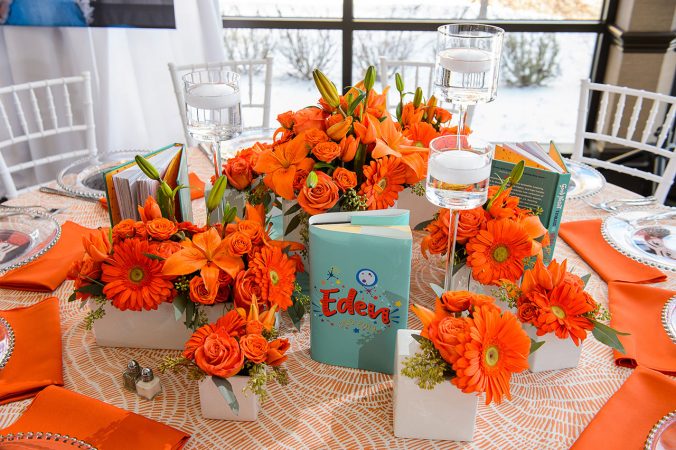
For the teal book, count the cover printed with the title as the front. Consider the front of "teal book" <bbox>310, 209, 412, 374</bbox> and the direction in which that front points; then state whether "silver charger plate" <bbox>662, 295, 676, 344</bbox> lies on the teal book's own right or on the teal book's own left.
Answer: on the teal book's own left

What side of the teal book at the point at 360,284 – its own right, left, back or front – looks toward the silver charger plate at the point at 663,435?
left

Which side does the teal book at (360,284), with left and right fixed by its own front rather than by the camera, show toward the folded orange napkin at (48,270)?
right

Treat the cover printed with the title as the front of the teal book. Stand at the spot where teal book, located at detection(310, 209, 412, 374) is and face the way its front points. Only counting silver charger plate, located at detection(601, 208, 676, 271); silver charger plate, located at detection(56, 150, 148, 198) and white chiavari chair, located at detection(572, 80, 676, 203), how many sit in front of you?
0

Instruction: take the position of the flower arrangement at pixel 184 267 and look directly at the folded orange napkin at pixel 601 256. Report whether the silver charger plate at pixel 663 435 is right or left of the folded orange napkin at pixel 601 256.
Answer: right

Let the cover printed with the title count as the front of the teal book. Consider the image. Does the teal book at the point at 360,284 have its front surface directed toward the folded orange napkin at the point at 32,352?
no

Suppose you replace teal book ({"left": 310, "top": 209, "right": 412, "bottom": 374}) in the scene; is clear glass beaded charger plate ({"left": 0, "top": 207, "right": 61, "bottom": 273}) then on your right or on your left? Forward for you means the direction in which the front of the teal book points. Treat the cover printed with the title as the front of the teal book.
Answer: on your right

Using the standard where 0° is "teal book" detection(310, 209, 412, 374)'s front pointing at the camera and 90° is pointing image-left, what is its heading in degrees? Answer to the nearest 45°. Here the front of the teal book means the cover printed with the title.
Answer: approximately 0°

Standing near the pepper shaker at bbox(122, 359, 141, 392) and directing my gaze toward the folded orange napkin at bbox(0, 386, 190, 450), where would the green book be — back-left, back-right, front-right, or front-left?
back-left

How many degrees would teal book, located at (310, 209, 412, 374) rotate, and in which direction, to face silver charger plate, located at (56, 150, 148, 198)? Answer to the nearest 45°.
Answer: approximately 135° to its right

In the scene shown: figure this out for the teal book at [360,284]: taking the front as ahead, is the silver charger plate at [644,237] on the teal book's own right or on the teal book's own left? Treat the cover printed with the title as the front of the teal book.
on the teal book's own left
